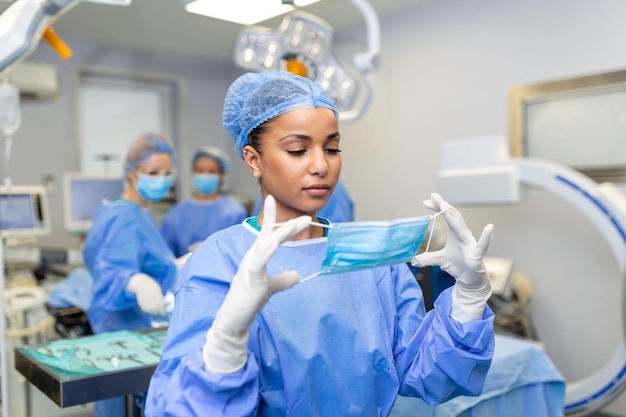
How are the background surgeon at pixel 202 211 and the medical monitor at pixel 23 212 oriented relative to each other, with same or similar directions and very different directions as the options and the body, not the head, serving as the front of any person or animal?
same or similar directions

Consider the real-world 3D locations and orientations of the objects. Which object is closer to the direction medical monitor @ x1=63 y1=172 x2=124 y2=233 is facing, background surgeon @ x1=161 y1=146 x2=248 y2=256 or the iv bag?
the iv bag

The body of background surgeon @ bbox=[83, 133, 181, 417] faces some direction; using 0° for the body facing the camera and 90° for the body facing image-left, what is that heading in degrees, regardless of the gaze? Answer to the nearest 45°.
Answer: approximately 315°

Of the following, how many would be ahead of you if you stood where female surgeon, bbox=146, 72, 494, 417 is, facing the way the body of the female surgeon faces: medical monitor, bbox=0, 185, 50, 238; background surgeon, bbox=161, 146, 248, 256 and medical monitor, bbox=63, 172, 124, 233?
0

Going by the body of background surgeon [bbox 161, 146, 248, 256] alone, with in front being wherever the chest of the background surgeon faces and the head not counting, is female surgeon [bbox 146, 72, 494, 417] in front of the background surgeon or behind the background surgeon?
in front

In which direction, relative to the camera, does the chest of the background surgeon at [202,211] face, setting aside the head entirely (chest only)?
toward the camera

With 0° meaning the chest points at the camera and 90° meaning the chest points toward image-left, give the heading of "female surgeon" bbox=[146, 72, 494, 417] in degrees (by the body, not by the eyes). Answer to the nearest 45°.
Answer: approximately 315°

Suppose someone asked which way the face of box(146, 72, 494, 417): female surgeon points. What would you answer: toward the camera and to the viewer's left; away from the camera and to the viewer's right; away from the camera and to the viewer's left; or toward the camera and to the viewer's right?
toward the camera and to the viewer's right

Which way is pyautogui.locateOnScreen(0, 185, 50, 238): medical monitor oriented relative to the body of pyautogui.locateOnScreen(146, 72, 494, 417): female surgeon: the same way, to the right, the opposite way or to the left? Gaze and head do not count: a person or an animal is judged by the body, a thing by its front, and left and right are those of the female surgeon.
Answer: the same way

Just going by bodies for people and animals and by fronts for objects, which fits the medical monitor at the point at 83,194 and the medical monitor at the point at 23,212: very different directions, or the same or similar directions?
same or similar directions

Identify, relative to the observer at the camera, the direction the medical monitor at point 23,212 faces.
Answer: facing the viewer

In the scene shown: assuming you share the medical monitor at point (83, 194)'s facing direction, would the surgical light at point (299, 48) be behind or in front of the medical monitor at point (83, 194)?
in front

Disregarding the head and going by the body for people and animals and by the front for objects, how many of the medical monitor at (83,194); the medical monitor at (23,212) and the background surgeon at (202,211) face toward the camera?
3

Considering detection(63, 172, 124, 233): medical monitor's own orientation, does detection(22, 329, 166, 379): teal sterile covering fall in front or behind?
in front
